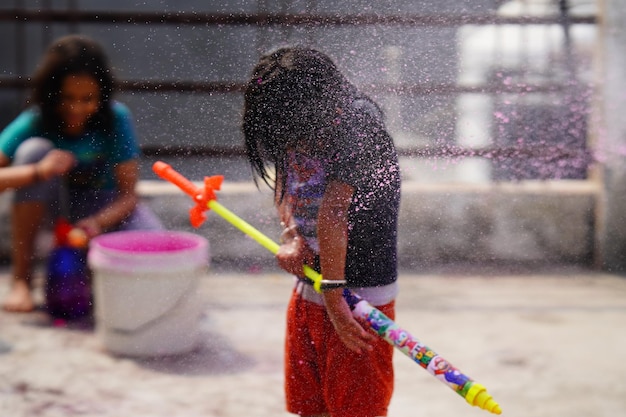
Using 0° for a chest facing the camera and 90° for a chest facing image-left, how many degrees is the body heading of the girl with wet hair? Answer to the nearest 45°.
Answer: approximately 90°

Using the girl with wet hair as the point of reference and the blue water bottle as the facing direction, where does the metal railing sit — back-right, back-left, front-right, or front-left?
front-right

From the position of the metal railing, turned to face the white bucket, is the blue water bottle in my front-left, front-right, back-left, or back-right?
front-right

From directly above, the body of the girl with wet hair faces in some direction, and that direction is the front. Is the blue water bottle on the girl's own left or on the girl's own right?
on the girl's own right

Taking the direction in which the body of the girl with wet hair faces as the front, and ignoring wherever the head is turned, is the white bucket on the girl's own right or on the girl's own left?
on the girl's own right

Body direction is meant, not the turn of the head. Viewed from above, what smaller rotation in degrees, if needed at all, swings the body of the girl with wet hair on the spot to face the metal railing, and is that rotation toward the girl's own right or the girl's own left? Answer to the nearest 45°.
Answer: approximately 90° to the girl's own right
